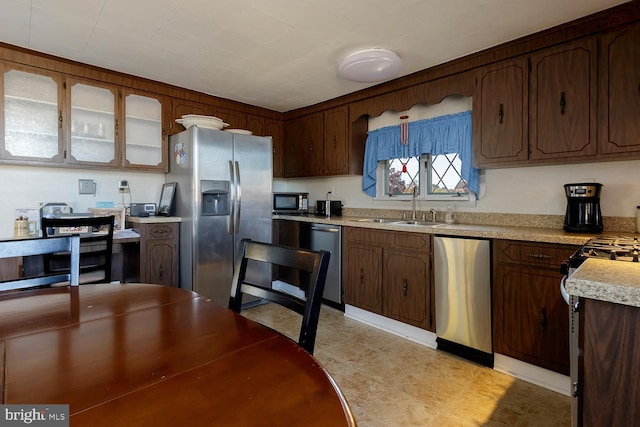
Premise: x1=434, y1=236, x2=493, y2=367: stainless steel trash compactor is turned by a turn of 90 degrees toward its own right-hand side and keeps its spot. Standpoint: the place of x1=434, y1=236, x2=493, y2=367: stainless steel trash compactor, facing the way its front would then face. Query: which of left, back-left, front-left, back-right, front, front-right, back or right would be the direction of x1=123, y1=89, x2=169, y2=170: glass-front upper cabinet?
front-left

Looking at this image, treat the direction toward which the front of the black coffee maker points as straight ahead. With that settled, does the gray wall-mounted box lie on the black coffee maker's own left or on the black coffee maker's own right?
on the black coffee maker's own right

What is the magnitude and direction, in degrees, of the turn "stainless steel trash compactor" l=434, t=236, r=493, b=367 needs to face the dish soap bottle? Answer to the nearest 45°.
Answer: approximately 135° to its right

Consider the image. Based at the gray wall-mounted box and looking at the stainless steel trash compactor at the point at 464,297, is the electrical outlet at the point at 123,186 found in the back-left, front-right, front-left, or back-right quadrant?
front-left

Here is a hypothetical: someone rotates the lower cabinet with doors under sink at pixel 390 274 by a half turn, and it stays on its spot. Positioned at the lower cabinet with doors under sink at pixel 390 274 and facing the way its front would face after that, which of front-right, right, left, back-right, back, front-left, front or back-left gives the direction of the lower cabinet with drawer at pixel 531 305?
right

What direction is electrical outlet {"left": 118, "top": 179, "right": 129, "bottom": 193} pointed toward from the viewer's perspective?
toward the camera

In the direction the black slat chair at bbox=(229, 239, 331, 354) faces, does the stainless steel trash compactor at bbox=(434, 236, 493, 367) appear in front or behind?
behind

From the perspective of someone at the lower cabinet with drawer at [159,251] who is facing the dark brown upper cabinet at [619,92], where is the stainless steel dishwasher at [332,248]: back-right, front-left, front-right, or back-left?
front-left

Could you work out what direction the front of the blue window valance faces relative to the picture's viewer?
facing the viewer and to the left of the viewer

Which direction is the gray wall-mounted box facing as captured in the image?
toward the camera

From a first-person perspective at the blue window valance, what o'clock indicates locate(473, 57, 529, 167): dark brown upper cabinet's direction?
The dark brown upper cabinet is roughly at 9 o'clock from the blue window valance.

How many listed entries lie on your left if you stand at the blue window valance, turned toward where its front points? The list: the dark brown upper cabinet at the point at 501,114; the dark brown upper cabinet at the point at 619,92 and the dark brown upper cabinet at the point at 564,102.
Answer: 3

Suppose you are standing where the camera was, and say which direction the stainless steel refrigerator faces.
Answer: facing the viewer and to the right of the viewer

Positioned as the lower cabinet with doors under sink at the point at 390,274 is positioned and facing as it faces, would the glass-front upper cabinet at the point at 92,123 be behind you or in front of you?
in front

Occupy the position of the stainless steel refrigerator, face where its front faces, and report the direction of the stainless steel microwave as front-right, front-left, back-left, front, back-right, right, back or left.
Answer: left
